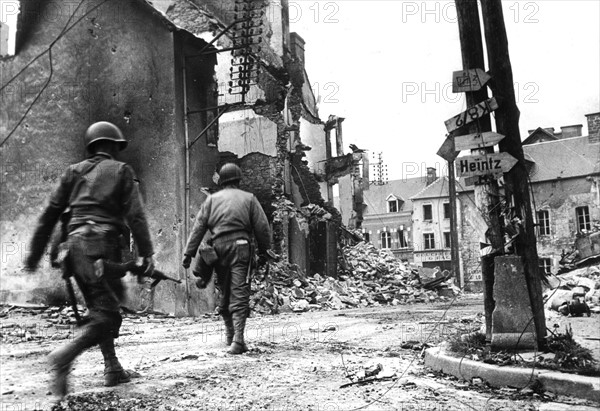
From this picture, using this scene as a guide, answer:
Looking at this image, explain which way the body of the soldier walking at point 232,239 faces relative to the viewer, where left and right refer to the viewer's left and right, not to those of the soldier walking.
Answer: facing away from the viewer

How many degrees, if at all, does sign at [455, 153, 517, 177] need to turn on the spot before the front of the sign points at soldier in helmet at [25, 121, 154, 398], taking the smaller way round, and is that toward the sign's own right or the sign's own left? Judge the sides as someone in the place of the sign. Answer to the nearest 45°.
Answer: approximately 45° to the sign's own right

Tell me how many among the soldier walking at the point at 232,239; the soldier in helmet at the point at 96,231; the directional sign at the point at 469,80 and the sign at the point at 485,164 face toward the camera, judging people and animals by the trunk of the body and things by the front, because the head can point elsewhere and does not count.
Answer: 2

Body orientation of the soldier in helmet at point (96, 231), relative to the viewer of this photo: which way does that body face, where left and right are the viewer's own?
facing away from the viewer and to the right of the viewer

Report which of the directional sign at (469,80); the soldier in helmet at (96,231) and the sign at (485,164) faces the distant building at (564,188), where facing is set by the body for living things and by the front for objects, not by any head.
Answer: the soldier in helmet

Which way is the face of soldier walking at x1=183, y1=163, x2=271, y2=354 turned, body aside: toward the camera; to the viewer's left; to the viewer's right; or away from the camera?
away from the camera

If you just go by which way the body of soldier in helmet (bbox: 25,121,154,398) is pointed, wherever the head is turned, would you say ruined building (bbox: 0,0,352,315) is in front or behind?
in front

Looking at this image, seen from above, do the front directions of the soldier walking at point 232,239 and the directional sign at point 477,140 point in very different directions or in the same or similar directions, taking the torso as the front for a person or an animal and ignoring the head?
very different directions

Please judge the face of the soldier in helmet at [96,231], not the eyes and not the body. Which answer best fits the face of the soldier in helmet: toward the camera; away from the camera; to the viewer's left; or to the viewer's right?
away from the camera
